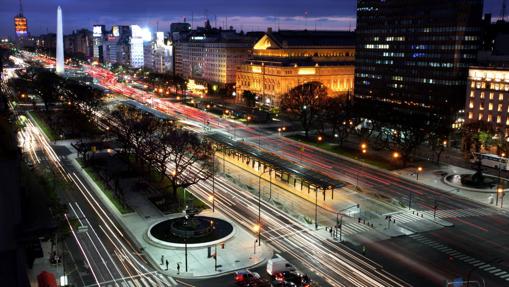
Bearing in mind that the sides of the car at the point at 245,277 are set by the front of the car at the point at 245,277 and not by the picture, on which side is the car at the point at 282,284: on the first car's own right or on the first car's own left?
on the first car's own right
